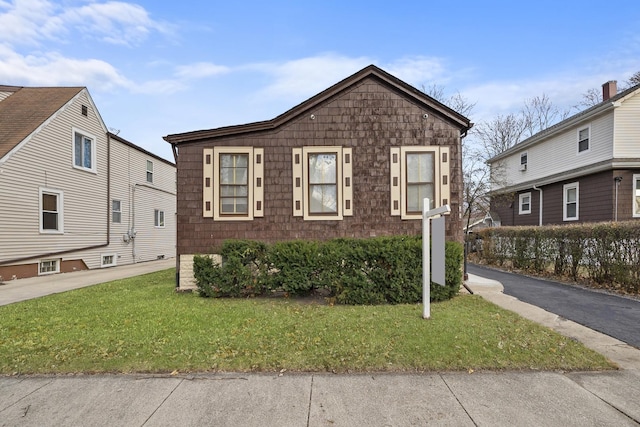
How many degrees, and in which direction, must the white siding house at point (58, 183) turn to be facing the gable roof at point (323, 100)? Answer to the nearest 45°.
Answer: approximately 90° to its left

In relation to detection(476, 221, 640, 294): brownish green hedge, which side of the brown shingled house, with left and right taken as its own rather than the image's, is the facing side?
left

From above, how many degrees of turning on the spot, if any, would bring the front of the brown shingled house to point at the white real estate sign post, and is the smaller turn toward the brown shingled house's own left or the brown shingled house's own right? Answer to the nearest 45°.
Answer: approximately 45° to the brown shingled house's own left

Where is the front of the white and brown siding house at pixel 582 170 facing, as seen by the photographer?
facing the viewer and to the right of the viewer

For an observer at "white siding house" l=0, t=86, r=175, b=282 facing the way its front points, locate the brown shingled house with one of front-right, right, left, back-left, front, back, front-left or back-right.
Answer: left

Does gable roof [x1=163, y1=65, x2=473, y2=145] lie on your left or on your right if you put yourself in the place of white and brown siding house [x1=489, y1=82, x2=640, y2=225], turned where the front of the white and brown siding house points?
on your right

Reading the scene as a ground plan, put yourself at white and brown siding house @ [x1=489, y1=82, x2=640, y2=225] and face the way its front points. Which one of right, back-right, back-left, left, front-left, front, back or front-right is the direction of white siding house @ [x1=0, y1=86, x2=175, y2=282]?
right

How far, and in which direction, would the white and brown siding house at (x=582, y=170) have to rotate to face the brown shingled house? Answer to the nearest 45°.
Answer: approximately 90° to its right

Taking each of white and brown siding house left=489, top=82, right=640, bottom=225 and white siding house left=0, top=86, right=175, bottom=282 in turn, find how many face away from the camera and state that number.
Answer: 0

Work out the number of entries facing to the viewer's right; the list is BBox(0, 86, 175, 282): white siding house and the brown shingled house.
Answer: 0

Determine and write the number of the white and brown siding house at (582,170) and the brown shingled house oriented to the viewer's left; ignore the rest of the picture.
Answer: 0
